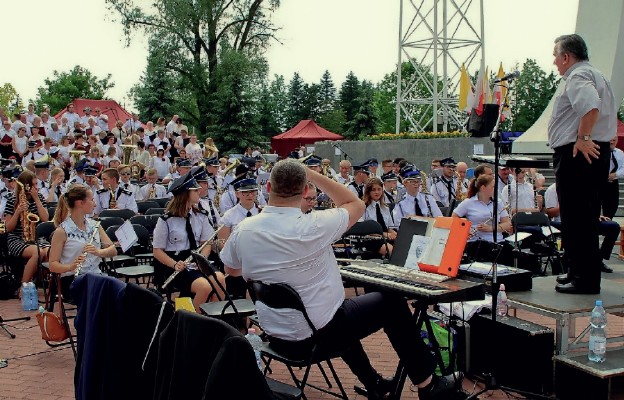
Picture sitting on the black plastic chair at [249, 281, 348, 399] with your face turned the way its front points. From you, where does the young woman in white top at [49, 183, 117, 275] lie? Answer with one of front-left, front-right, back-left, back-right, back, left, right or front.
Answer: left

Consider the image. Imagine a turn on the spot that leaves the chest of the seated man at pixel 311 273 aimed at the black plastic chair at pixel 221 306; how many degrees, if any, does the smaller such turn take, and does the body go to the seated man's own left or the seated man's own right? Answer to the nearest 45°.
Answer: approximately 90° to the seated man's own left

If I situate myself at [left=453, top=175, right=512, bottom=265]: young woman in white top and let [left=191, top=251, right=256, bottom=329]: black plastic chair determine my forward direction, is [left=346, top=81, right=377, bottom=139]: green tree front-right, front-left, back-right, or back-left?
back-right

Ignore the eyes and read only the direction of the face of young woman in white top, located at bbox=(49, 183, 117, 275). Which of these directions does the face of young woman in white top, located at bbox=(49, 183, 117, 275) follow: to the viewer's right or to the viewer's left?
to the viewer's right

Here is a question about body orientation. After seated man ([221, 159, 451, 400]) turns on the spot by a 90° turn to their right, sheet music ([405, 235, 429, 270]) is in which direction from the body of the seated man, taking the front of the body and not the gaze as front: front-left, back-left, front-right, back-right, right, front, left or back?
left

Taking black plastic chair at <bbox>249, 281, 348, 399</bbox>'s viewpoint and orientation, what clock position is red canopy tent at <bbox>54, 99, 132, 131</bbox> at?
The red canopy tent is roughly at 10 o'clock from the black plastic chair.

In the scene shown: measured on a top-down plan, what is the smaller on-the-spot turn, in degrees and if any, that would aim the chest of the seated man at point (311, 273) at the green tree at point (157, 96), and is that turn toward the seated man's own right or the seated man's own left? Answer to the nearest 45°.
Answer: approximately 45° to the seated man's own left

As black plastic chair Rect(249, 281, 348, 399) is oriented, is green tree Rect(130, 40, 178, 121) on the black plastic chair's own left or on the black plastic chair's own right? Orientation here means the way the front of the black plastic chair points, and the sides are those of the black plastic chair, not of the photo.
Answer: on the black plastic chair's own left

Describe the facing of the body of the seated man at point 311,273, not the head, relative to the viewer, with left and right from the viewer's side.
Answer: facing away from the viewer and to the right of the viewer

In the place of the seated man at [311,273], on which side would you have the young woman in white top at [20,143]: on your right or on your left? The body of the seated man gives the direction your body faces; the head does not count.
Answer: on your left

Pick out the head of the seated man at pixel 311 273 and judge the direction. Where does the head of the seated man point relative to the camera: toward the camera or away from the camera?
away from the camera

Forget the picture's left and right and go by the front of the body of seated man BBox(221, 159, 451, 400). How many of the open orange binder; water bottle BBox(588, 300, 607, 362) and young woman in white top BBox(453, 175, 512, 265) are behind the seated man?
0

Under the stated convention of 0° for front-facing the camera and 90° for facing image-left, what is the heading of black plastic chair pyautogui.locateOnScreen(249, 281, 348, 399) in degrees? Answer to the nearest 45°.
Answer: approximately 225°

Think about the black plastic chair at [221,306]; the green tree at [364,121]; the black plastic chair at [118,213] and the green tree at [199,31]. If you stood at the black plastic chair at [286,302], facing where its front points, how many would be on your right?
0

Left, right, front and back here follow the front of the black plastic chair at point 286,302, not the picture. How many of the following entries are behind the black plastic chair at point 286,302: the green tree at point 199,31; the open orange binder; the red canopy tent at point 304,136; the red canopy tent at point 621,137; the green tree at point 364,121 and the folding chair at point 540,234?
0

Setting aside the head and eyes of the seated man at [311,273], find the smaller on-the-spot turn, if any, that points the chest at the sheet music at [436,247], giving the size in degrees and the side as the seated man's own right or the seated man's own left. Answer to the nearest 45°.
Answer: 0° — they already face it

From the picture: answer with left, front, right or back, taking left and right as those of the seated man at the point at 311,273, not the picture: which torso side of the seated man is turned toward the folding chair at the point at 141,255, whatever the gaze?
left
